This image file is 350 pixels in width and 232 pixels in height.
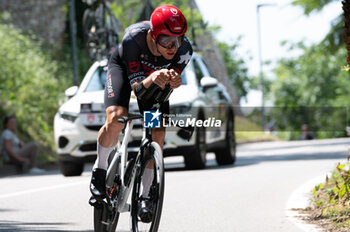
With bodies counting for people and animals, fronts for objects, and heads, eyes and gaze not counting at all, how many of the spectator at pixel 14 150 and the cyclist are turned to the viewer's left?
0

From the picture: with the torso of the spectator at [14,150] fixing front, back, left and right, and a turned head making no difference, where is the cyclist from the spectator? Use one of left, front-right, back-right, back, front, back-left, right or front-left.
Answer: right

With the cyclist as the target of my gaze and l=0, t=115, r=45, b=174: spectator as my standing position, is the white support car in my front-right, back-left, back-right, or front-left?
front-left

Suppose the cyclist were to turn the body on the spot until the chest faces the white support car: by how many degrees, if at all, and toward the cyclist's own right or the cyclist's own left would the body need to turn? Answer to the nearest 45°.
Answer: approximately 135° to the cyclist's own left

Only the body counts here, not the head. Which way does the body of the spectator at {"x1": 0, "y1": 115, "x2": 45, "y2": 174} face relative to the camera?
to the viewer's right

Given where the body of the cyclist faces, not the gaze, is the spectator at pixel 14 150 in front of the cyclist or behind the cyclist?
behind
